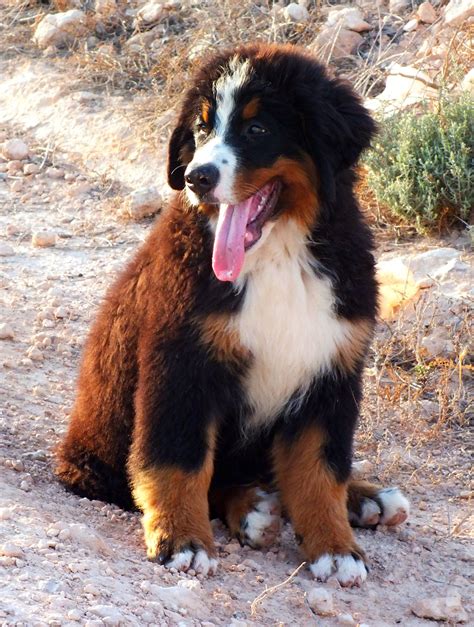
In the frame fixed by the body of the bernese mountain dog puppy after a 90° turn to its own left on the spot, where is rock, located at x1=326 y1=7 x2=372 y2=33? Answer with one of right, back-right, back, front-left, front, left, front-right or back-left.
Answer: front-left

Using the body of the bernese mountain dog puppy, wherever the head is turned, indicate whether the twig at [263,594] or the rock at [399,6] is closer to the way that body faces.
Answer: the twig

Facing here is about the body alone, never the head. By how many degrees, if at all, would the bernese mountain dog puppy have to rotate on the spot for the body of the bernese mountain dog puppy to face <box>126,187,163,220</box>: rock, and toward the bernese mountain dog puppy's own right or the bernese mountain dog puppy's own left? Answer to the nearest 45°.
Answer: approximately 135° to the bernese mountain dog puppy's own left

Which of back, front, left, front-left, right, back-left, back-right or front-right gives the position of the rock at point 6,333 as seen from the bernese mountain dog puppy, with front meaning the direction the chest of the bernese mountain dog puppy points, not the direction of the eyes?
back

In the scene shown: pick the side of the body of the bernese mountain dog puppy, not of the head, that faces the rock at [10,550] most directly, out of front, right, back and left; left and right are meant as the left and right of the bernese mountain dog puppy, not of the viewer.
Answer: right

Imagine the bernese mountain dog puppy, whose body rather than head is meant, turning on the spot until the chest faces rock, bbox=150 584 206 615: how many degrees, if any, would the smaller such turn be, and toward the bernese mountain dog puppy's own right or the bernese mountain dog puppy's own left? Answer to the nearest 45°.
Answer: approximately 45° to the bernese mountain dog puppy's own right

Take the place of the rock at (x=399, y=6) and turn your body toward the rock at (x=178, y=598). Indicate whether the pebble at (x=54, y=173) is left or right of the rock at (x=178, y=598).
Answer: right

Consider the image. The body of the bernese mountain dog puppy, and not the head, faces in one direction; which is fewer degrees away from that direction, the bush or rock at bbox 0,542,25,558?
the rock

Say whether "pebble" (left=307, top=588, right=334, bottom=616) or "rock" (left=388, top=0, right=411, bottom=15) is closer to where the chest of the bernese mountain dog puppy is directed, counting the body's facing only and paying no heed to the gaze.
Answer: the pebble

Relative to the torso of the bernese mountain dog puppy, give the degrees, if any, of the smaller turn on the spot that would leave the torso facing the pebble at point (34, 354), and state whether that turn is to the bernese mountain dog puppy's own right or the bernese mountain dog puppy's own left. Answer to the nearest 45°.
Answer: approximately 180°

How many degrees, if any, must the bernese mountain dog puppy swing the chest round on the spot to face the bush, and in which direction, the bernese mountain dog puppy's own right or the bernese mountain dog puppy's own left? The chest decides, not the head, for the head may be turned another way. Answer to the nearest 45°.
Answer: approximately 135° to the bernese mountain dog puppy's own left

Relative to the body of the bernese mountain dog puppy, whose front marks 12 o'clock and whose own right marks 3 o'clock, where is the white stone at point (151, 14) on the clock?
The white stone is roughly at 7 o'clock from the bernese mountain dog puppy.

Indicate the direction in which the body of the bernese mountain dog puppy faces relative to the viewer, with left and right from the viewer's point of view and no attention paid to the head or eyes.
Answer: facing the viewer and to the right of the viewer
